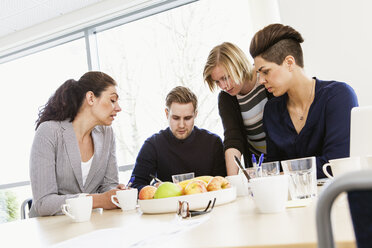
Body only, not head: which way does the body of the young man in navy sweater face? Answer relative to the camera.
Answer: toward the camera

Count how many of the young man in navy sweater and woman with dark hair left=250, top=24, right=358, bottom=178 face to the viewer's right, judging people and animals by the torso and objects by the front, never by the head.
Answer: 0

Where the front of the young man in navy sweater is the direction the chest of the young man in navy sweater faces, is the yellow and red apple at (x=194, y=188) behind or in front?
in front

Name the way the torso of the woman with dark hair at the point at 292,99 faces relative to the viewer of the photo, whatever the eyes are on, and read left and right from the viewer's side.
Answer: facing the viewer and to the left of the viewer

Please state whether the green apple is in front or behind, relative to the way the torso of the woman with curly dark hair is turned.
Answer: in front

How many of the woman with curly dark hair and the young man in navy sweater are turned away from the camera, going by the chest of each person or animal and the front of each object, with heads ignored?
0

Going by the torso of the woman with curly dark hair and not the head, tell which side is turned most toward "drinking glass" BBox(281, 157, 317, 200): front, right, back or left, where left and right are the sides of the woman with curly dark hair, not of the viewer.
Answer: front

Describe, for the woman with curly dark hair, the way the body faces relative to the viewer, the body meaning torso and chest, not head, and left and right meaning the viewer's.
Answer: facing the viewer and to the right of the viewer

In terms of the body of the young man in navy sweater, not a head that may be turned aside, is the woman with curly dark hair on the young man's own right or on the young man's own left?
on the young man's own right

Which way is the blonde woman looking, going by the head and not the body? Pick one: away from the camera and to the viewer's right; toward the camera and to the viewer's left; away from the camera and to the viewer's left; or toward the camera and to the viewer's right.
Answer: toward the camera and to the viewer's left

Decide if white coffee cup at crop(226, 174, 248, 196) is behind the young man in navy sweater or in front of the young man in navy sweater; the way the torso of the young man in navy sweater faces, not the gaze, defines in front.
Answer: in front

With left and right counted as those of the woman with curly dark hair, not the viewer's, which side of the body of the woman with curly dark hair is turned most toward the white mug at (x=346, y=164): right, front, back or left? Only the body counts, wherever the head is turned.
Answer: front

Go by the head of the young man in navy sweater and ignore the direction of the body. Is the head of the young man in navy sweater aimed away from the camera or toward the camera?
toward the camera
